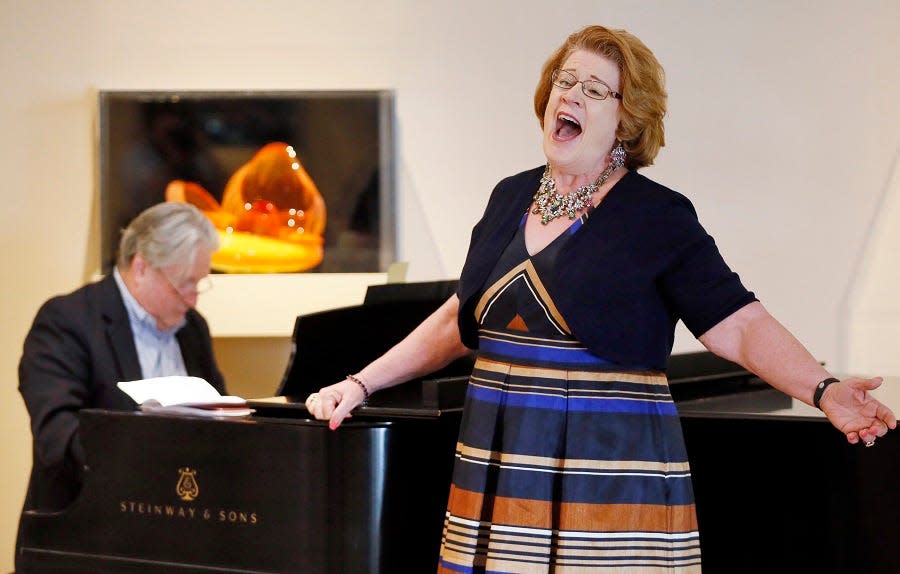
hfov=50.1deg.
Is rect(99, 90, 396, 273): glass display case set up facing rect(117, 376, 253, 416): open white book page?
yes

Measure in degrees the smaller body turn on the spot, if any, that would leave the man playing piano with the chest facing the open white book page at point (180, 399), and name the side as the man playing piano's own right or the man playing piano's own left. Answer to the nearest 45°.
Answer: approximately 45° to the man playing piano's own right

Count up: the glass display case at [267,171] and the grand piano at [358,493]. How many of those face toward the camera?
1

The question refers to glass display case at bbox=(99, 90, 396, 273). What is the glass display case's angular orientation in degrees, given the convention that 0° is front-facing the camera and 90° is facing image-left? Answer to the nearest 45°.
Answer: approximately 0°

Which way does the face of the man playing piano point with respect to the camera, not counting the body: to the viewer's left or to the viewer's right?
to the viewer's right

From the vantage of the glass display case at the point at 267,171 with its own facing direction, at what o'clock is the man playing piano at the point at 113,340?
The man playing piano is roughly at 1 o'clock from the glass display case.

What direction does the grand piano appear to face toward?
to the viewer's left

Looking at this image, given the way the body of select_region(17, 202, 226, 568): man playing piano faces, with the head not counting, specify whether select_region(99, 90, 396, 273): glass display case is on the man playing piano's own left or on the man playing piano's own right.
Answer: on the man playing piano's own left

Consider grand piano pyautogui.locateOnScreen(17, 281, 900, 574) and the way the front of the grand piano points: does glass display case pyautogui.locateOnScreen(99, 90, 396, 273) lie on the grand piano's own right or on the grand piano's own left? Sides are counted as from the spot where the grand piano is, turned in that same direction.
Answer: on the grand piano's own right

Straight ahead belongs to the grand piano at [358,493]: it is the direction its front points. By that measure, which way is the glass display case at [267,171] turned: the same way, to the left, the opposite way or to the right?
to the left

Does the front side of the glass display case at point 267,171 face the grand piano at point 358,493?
yes
